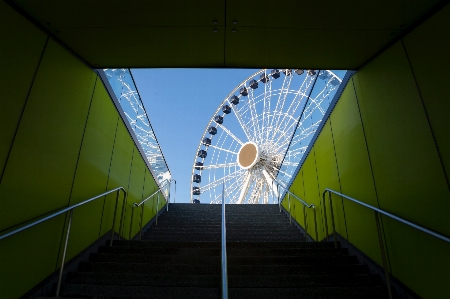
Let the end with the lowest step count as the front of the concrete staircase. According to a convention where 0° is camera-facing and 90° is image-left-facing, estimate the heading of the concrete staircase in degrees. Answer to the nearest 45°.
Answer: approximately 0°
